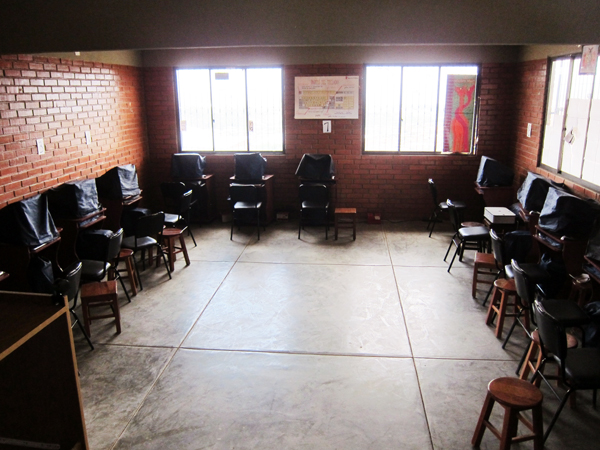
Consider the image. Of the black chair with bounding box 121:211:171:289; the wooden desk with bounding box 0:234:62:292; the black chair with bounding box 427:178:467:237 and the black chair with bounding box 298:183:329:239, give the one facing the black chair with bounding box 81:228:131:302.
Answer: the wooden desk

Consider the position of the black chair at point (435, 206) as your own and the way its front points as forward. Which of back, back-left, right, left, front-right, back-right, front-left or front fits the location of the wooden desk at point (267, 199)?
back

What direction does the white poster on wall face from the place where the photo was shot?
facing the viewer

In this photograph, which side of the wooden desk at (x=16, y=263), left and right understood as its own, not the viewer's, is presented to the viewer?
right

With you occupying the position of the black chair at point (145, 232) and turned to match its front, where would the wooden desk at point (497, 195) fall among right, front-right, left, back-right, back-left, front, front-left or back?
back-right

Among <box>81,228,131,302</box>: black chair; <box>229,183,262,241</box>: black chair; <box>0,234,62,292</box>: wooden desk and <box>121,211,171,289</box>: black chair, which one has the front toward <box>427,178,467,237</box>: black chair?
the wooden desk

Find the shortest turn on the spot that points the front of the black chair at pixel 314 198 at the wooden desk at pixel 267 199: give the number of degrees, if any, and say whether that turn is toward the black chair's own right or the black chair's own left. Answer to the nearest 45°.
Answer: approximately 45° to the black chair's own left

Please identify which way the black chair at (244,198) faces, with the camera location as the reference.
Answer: facing away from the viewer

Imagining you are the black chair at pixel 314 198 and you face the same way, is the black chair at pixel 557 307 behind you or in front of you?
behind

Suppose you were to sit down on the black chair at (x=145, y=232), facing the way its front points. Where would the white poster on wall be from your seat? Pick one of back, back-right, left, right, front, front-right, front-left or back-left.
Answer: right

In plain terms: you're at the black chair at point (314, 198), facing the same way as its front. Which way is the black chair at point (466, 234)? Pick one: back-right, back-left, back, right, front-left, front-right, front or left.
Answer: back-right

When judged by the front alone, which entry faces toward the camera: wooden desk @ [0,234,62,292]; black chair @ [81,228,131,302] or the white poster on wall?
the white poster on wall

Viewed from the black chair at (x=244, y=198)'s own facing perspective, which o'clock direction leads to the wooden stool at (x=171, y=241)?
The wooden stool is roughly at 7 o'clock from the black chair.

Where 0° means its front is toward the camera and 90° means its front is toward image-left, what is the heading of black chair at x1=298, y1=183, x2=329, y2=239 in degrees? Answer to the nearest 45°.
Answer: approximately 180°

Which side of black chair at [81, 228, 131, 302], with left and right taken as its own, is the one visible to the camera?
left

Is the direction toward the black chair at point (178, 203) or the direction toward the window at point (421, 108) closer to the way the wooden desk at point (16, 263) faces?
the window

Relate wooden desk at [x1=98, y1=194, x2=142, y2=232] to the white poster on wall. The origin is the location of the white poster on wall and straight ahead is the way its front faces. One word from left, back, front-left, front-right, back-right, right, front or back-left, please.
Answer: front-right

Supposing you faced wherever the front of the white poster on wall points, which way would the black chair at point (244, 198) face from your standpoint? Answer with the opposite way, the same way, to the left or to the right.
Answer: the opposite way

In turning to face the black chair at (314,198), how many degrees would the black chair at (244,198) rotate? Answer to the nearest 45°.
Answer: approximately 90° to its right

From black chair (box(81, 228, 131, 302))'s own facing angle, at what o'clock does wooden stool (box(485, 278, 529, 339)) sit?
The wooden stool is roughly at 7 o'clock from the black chair.

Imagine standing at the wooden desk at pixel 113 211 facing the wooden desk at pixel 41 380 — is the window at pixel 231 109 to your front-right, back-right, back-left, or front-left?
back-left
